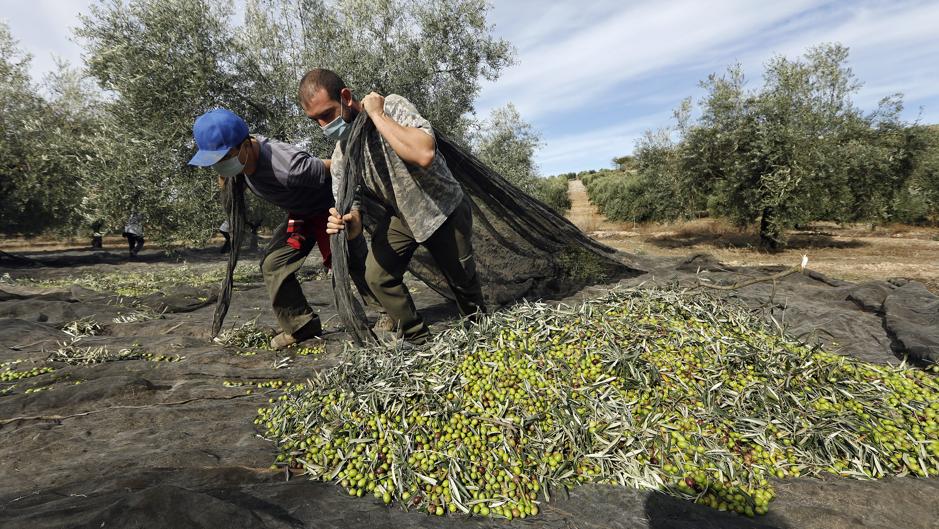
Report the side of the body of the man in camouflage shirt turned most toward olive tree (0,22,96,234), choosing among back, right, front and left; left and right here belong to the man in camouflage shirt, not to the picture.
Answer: right

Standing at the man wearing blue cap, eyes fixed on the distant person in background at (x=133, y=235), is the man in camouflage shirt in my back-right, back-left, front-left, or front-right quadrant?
back-right

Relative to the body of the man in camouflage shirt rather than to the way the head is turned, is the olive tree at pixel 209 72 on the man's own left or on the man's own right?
on the man's own right

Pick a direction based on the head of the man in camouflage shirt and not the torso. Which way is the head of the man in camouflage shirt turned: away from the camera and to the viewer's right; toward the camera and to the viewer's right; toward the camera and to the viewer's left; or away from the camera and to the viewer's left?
toward the camera and to the viewer's left

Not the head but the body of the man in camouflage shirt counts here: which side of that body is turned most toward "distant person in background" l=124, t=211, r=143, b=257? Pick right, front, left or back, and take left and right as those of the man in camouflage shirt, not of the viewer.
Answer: right

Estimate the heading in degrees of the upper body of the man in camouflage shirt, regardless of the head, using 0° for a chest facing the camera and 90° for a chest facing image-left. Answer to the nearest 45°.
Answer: approximately 45°
